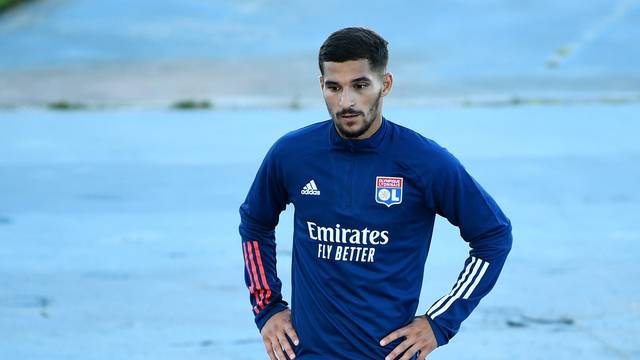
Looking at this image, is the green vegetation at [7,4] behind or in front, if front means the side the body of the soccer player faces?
behind

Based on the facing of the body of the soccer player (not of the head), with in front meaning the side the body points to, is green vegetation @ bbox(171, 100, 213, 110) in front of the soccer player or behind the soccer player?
behind

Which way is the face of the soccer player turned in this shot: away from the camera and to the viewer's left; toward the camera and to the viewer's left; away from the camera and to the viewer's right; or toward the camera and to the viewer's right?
toward the camera and to the viewer's left

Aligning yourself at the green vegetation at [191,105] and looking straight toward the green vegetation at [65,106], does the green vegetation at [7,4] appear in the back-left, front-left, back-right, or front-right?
front-right

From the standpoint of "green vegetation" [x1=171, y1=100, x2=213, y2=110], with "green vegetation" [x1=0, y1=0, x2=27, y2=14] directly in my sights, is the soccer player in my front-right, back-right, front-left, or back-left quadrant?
back-left

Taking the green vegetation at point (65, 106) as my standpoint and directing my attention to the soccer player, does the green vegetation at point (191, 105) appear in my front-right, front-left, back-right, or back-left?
front-left

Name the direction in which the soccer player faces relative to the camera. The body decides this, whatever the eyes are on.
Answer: toward the camera
